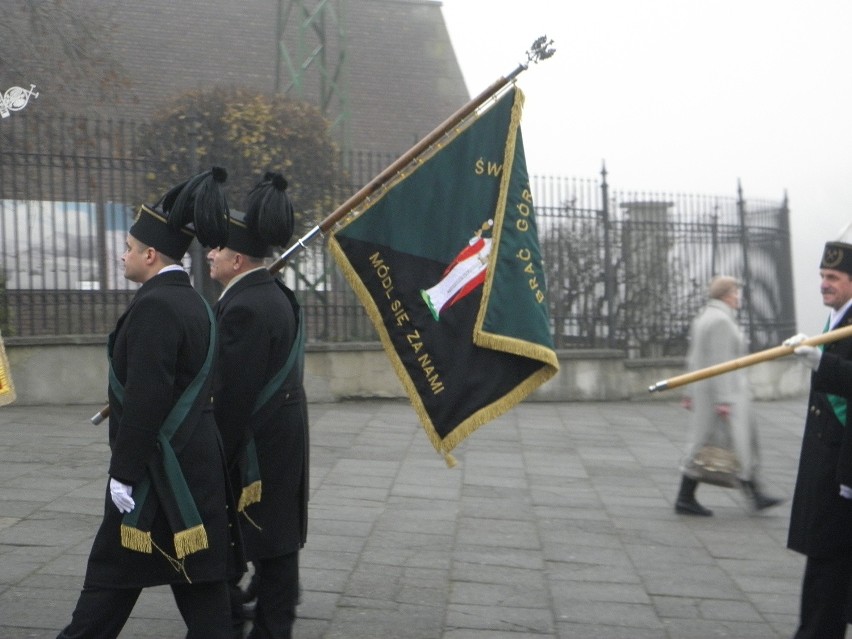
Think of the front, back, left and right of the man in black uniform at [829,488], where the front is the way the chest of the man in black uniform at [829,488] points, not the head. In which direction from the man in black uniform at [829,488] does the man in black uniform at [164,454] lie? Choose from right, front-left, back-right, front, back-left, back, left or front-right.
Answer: front

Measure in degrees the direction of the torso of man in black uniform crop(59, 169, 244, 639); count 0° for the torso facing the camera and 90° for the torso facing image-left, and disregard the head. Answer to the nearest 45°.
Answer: approximately 90°

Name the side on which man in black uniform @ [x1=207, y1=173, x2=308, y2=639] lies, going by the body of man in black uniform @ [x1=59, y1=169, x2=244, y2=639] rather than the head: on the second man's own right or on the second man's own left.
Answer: on the second man's own right

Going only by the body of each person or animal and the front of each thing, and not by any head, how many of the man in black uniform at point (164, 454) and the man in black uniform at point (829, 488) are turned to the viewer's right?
0

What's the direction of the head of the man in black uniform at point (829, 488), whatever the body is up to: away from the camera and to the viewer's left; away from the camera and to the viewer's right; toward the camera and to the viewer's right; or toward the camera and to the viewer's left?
toward the camera and to the viewer's left

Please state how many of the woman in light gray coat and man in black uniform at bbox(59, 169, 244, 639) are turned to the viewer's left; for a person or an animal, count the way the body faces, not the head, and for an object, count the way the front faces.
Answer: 1

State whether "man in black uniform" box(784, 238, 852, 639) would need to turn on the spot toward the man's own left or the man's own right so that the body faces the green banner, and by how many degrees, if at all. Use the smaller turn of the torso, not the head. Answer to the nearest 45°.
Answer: approximately 45° to the man's own right

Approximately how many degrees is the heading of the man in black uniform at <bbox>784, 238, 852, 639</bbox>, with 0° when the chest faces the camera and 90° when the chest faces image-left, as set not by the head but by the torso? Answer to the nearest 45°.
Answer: approximately 45°
